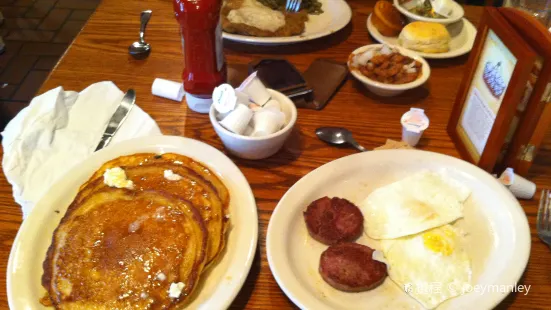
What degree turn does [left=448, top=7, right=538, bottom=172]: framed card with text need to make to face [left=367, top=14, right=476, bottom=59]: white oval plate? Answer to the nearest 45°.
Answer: approximately 135° to its right

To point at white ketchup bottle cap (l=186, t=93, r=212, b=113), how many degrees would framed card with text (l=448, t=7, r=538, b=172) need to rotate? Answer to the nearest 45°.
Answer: approximately 45° to its right

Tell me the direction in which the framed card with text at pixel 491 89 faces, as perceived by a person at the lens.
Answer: facing the viewer and to the left of the viewer

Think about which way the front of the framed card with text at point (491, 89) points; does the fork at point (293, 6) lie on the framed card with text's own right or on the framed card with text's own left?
on the framed card with text's own right

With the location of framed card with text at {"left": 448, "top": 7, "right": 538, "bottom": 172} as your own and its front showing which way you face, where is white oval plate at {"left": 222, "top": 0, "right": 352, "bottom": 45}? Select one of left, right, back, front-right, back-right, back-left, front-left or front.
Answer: right

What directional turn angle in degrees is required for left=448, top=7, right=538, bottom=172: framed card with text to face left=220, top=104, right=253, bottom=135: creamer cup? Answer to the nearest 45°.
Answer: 0° — it already faces it
